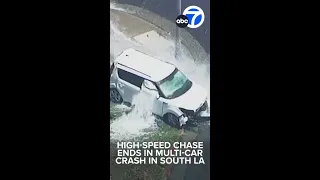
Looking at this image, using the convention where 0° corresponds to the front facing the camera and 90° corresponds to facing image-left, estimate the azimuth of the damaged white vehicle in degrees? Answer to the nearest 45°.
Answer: approximately 315°
